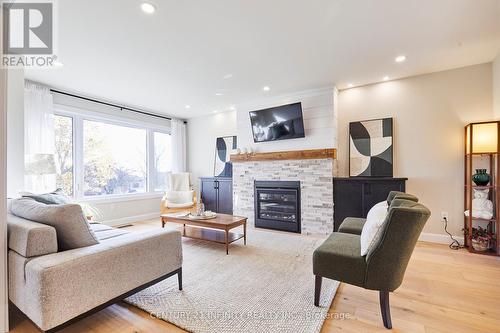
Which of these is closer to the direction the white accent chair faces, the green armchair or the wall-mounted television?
the green armchair

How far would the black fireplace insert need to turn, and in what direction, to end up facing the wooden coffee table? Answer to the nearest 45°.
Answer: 0° — it already faces it

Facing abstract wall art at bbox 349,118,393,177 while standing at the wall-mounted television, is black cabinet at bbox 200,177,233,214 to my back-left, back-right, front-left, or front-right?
back-left

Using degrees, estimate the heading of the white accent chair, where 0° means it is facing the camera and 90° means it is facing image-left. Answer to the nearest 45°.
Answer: approximately 0°

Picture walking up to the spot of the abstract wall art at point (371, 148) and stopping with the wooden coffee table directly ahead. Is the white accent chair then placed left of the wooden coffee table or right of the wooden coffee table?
right

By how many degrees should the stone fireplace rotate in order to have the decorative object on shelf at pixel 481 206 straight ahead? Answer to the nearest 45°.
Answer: approximately 135° to its left

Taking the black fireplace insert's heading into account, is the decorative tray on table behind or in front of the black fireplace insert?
in front

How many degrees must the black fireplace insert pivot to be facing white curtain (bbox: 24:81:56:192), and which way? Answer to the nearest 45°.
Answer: approximately 45° to its right

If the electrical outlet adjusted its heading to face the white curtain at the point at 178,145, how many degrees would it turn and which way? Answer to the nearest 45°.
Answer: approximately 90° to its right

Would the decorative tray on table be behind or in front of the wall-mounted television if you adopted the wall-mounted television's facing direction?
in front

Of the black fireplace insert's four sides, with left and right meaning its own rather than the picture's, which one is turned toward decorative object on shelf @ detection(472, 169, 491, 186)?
left
